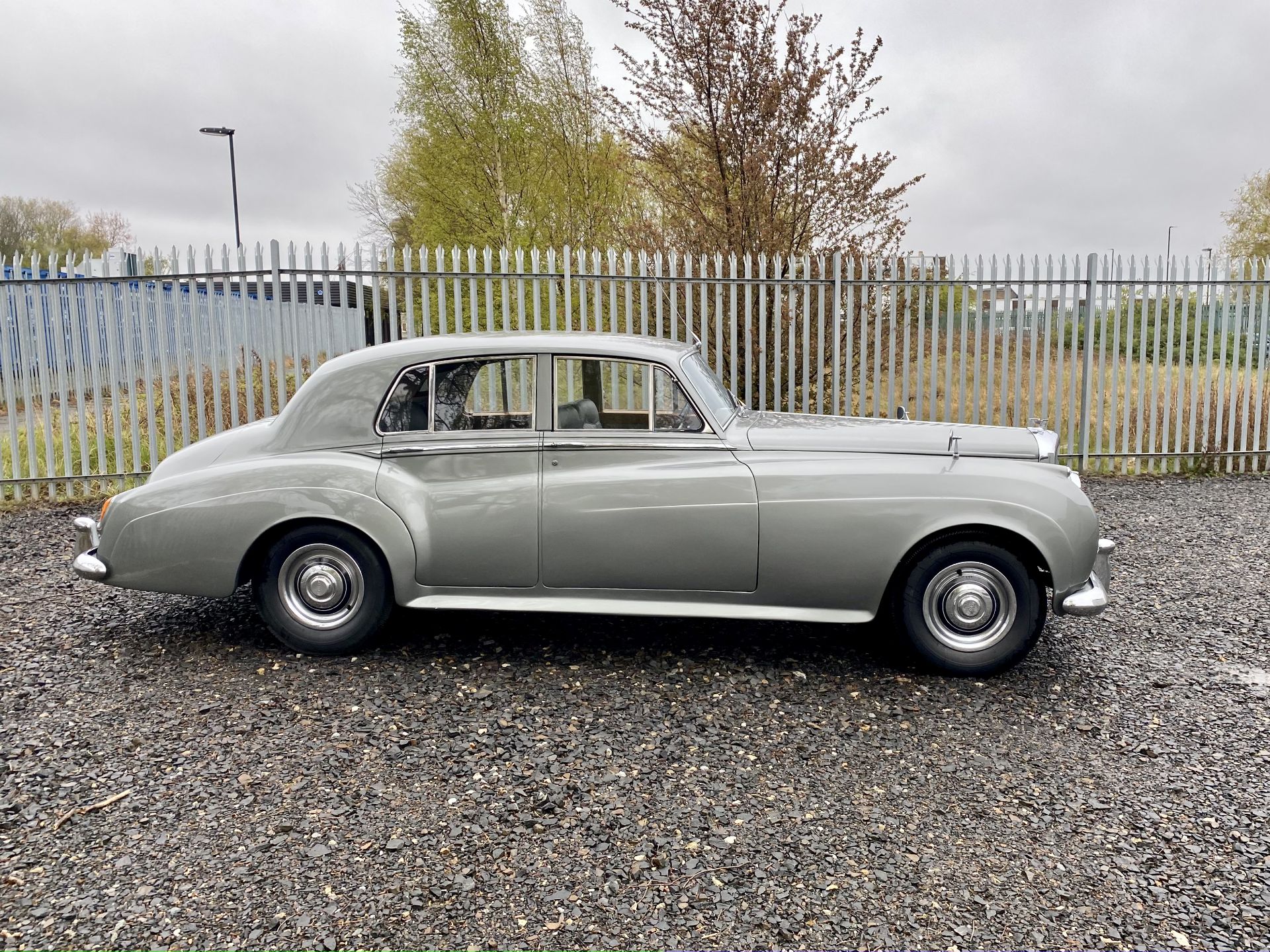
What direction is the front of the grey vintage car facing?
to the viewer's right

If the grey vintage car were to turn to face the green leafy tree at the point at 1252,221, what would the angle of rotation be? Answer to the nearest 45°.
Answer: approximately 45° to its left

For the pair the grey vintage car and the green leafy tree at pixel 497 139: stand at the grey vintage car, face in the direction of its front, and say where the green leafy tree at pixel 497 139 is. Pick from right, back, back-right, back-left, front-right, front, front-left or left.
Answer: left

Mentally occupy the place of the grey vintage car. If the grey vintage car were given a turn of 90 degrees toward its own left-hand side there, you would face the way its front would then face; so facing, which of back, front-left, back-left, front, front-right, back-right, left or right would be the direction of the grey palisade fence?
front

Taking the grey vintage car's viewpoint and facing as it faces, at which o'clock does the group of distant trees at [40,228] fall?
The group of distant trees is roughly at 8 o'clock from the grey vintage car.
